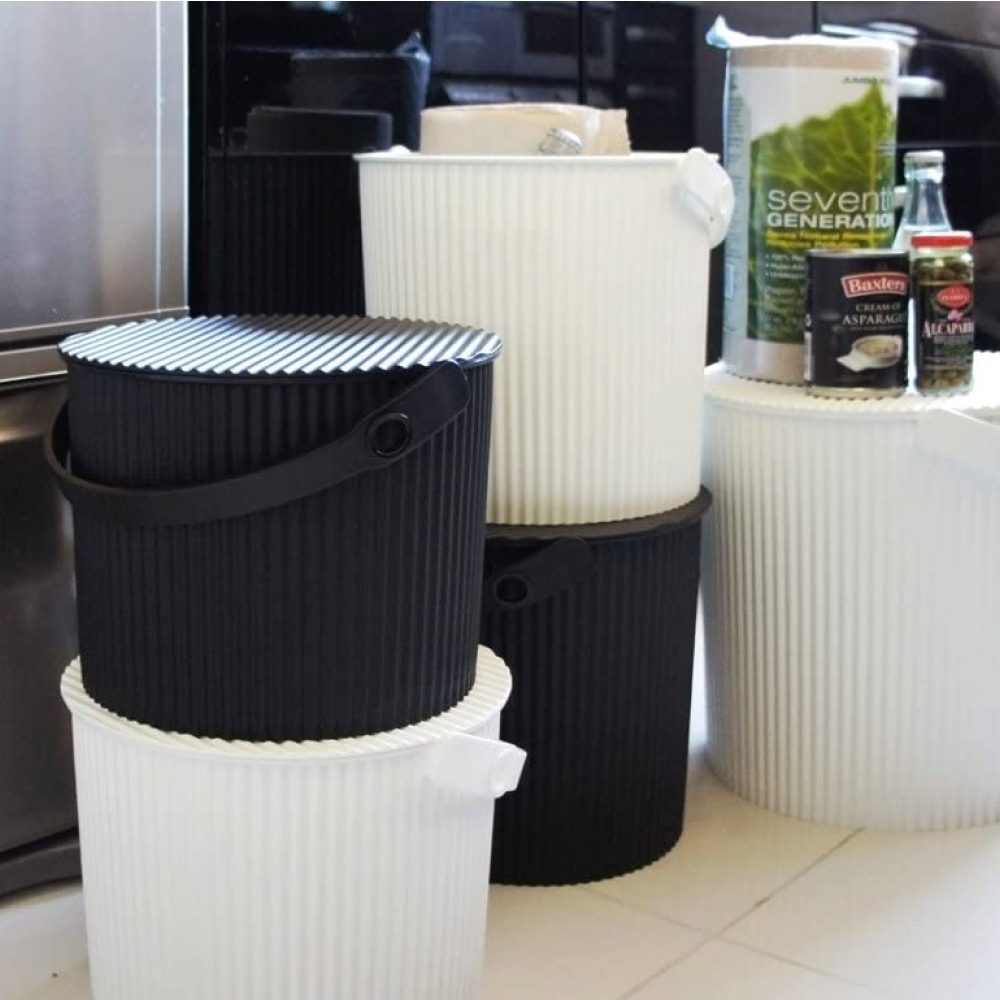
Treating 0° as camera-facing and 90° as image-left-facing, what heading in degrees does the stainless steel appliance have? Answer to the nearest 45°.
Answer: approximately 315°

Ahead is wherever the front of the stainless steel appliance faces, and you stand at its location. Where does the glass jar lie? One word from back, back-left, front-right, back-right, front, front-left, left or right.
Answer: front-left
